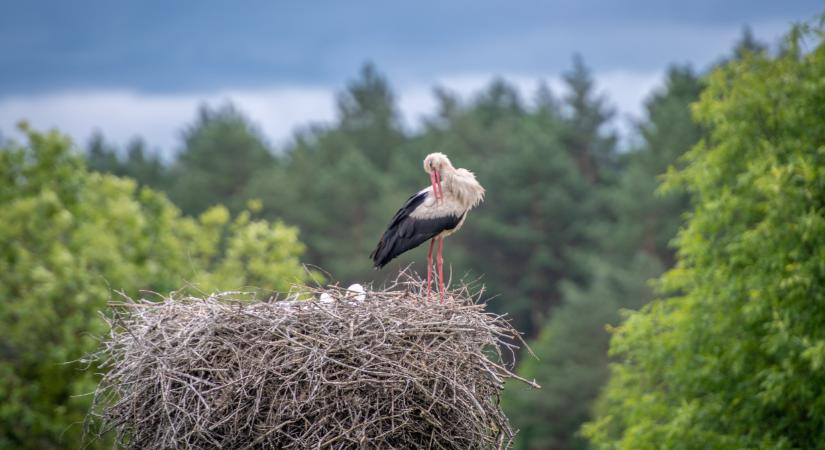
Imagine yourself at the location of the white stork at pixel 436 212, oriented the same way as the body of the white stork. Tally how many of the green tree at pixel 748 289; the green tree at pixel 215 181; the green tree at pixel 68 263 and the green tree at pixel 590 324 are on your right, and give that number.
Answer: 0

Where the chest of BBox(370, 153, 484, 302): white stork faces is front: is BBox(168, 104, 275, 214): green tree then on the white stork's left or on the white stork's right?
on the white stork's left

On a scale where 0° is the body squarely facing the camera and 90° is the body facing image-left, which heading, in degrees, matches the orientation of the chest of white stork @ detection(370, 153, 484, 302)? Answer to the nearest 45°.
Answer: approximately 270°

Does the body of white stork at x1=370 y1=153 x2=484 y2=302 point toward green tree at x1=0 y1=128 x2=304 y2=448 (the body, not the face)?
no

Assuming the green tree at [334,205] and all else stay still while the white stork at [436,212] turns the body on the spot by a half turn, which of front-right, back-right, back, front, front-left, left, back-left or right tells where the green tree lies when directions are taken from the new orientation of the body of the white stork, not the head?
right

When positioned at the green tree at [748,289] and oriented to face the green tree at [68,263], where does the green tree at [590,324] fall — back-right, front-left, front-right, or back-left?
front-right

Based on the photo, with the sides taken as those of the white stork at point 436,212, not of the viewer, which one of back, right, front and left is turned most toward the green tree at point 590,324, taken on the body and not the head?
left

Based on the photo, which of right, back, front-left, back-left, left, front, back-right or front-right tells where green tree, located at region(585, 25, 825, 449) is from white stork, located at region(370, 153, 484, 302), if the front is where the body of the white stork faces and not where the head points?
front-left
